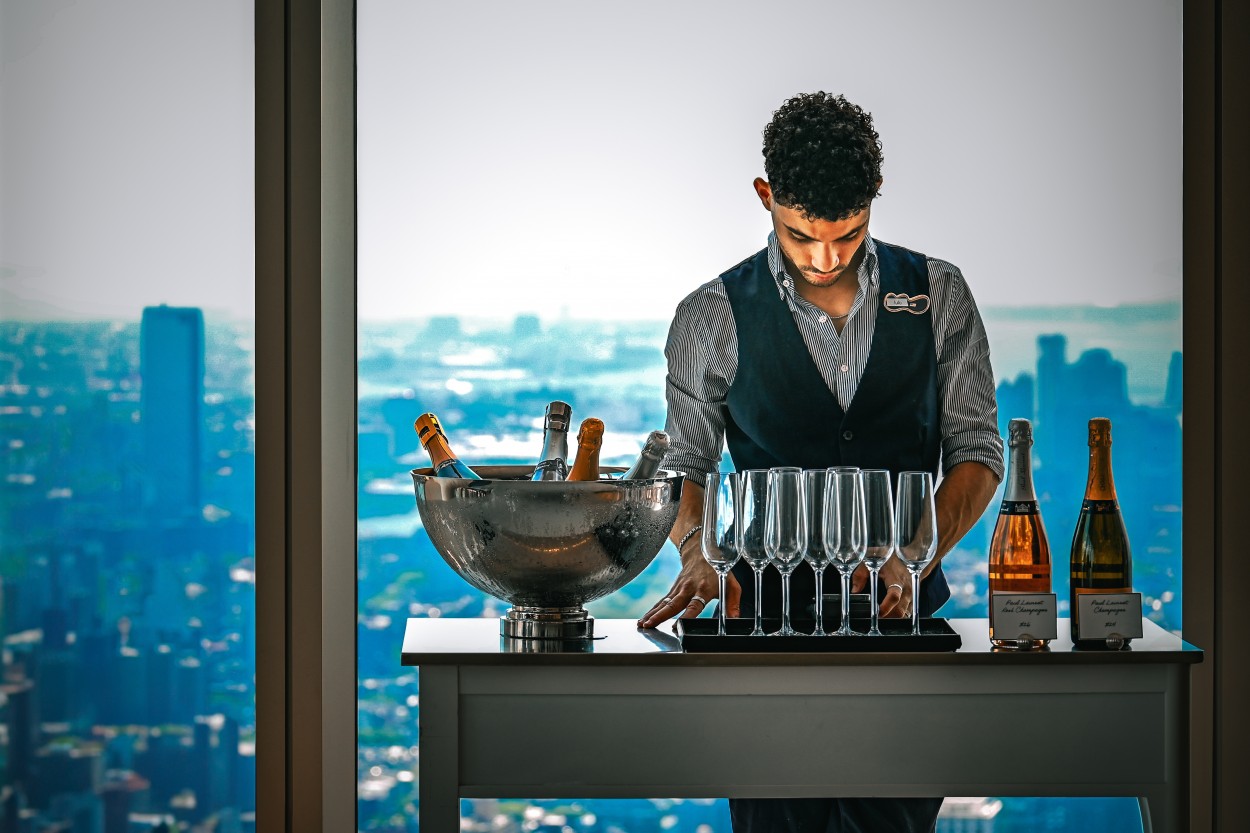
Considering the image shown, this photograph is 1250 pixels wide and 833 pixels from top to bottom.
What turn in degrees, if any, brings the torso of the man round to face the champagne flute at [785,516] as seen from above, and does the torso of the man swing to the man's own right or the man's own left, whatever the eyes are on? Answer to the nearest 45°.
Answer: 0° — they already face it

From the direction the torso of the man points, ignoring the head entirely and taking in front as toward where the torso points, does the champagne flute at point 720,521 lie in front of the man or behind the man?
in front

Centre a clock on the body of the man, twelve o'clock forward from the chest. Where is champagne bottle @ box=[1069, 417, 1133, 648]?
The champagne bottle is roughly at 11 o'clock from the man.

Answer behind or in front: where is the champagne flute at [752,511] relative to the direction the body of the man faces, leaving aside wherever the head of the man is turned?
in front

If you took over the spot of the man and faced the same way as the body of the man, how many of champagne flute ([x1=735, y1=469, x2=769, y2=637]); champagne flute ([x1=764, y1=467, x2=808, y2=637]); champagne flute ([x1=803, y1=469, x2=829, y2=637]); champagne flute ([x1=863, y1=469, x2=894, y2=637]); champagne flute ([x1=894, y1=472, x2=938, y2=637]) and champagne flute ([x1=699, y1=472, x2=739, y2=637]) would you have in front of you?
6

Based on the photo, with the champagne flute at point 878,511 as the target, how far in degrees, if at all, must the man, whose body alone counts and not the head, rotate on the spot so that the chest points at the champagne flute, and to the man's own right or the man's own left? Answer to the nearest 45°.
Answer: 0° — they already face it

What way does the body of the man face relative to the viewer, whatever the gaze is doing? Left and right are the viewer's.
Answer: facing the viewer

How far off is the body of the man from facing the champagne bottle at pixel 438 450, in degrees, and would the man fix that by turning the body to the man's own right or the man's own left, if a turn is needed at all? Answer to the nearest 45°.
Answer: approximately 45° to the man's own right

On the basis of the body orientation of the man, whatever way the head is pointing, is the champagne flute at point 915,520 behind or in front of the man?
in front

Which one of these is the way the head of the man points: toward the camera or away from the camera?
toward the camera

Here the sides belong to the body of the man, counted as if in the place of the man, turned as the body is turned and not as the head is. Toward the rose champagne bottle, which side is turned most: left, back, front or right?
front

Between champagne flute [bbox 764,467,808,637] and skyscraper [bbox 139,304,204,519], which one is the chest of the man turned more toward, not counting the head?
the champagne flute

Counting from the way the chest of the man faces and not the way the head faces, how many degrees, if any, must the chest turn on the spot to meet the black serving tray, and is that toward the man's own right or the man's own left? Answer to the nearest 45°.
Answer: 0° — they already face it

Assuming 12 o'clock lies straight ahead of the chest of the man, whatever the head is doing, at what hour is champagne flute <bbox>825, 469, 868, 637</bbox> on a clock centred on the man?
The champagne flute is roughly at 12 o'clock from the man.
